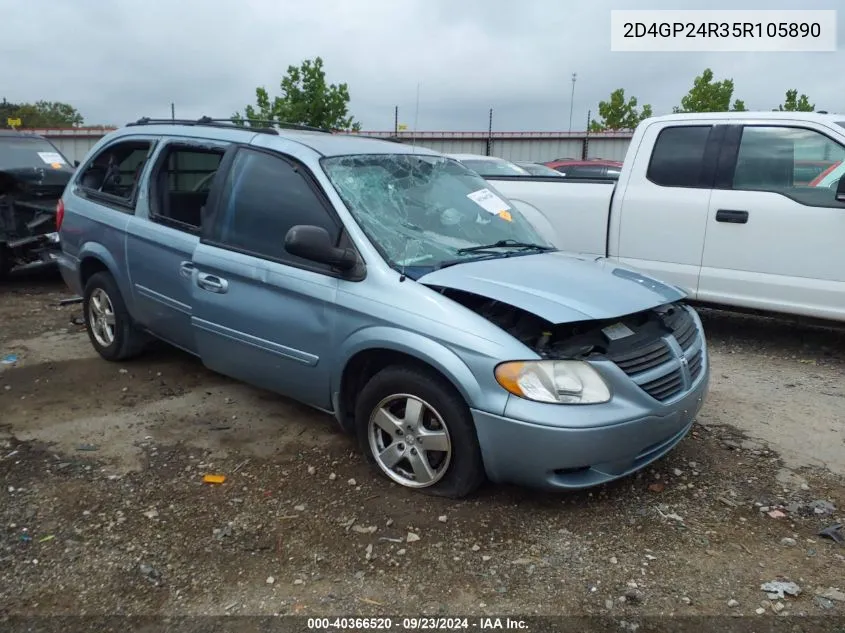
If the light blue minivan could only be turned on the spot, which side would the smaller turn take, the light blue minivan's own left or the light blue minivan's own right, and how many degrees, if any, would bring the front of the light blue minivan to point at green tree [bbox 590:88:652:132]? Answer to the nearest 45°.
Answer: approximately 135° to the light blue minivan's own left

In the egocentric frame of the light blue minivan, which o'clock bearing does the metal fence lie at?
The metal fence is roughly at 8 o'clock from the light blue minivan.

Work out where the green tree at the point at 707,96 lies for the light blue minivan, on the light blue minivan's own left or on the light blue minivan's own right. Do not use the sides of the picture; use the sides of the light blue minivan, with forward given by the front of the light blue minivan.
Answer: on the light blue minivan's own left

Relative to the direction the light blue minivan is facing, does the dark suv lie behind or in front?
behind

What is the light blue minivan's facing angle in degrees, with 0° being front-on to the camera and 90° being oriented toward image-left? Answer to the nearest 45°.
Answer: approximately 315°

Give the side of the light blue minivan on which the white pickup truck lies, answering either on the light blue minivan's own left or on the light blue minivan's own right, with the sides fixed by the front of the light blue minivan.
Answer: on the light blue minivan's own left

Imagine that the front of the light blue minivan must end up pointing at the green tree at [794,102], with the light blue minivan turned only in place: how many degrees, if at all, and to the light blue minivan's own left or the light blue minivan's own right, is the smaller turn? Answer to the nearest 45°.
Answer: approximately 90° to the light blue minivan's own left
